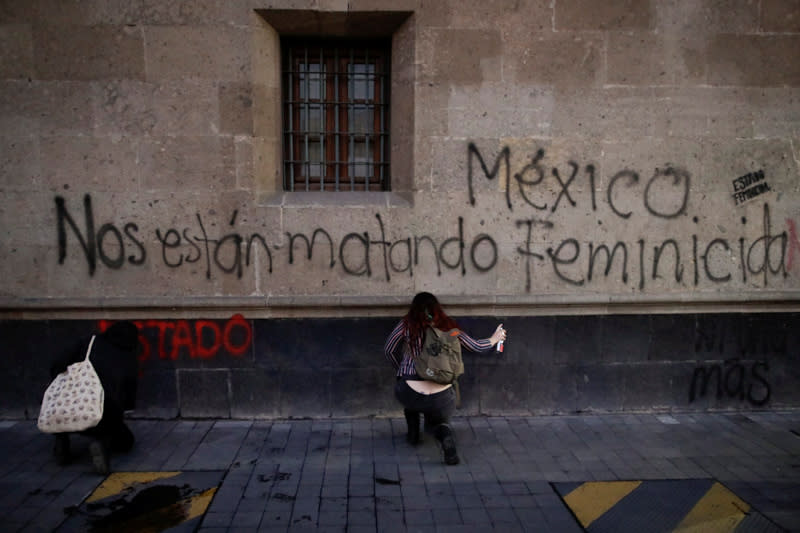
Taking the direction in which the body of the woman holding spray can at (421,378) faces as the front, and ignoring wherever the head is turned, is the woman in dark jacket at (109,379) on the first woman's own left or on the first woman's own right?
on the first woman's own left

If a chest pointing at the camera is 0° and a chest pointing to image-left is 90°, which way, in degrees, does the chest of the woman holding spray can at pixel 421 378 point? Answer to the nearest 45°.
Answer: approximately 180°
